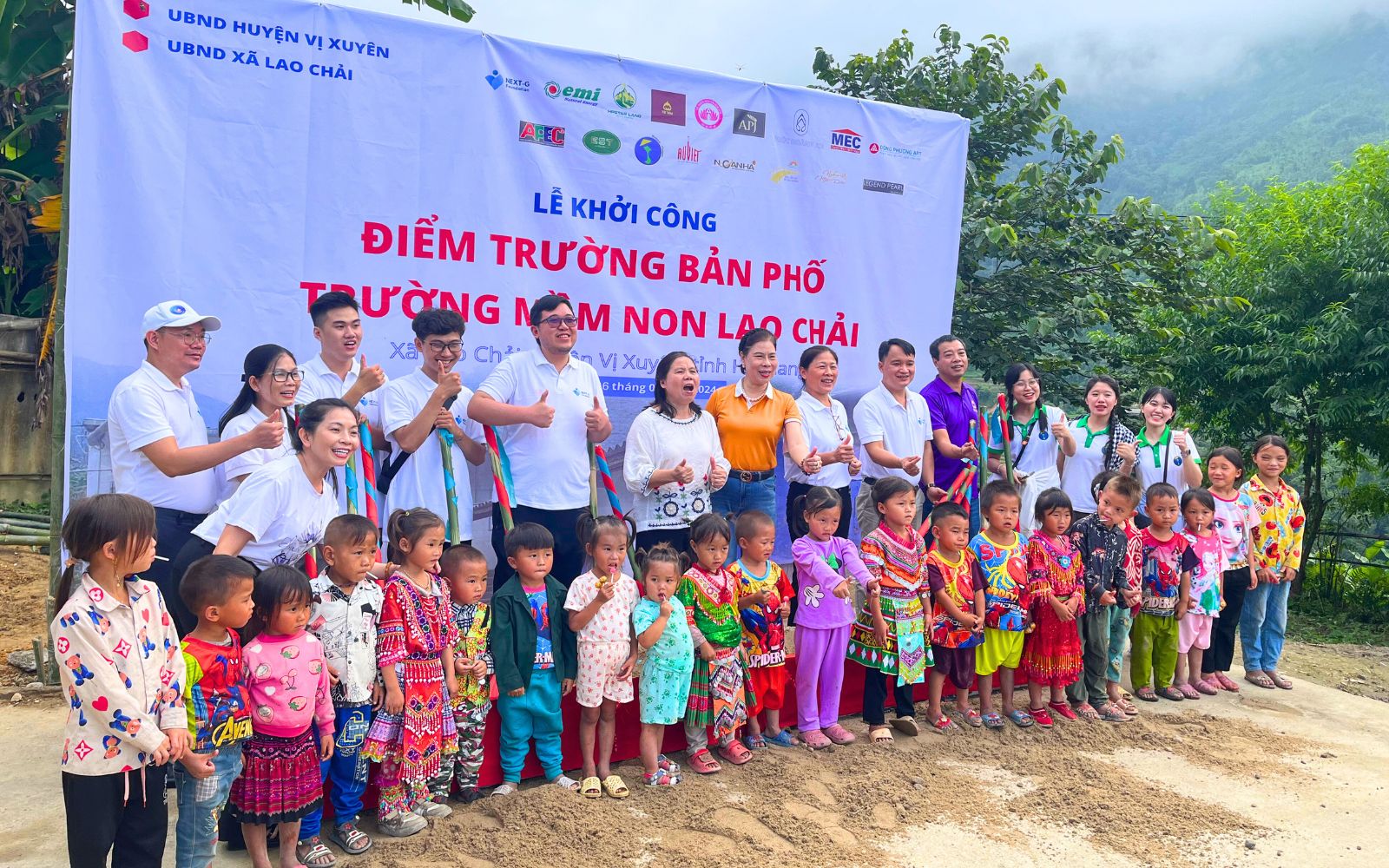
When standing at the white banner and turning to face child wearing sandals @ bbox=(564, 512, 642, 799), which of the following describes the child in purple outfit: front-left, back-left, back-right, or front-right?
front-left

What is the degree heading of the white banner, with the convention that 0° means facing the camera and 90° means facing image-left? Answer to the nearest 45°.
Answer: approximately 315°

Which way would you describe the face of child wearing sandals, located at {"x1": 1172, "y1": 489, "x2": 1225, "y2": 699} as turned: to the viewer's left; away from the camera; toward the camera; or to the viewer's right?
toward the camera

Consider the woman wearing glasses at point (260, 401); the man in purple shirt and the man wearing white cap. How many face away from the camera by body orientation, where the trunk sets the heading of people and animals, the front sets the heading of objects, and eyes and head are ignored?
0

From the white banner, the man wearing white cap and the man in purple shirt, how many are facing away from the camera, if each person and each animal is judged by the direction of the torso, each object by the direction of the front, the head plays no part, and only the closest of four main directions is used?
0

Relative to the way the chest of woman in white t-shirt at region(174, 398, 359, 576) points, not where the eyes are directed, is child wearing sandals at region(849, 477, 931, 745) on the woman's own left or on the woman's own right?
on the woman's own left

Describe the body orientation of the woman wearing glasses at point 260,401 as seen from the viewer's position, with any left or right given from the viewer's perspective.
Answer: facing the viewer and to the right of the viewer

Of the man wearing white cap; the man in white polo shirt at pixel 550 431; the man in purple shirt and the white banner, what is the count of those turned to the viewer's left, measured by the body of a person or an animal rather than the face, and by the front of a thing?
0

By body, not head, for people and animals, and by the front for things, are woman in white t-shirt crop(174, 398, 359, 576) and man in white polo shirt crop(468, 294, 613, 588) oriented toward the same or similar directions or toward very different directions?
same or similar directions

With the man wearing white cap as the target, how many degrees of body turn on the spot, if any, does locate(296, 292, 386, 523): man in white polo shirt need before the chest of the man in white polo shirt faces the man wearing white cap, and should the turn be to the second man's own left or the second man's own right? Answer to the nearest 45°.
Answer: approximately 90° to the second man's own right

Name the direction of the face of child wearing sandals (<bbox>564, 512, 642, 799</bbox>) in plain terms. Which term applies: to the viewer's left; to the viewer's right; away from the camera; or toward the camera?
toward the camera

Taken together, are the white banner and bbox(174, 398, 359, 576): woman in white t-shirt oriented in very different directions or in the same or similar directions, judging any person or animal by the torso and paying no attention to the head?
same or similar directions

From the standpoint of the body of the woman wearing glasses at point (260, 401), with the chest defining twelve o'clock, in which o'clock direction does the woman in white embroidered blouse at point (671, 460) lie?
The woman in white embroidered blouse is roughly at 10 o'clock from the woman wearing glasses.

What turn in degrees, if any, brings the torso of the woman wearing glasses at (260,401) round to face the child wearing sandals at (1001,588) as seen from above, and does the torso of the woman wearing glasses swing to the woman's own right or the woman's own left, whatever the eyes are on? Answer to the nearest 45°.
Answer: approximately 45° to the woman's own left

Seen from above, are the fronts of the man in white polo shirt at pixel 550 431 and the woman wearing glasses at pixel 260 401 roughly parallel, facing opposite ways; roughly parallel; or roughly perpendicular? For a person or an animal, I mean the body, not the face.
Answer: roughly parallel
